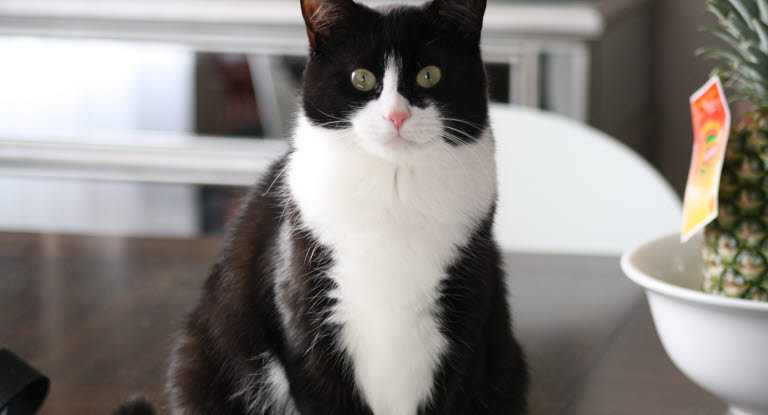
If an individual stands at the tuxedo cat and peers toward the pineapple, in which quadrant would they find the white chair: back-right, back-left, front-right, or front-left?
front-left

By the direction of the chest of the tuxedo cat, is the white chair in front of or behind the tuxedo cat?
behind

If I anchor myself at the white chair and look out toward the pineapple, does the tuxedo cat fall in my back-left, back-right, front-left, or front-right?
front-right

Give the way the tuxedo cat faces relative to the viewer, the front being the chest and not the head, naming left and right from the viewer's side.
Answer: facing the viewer
